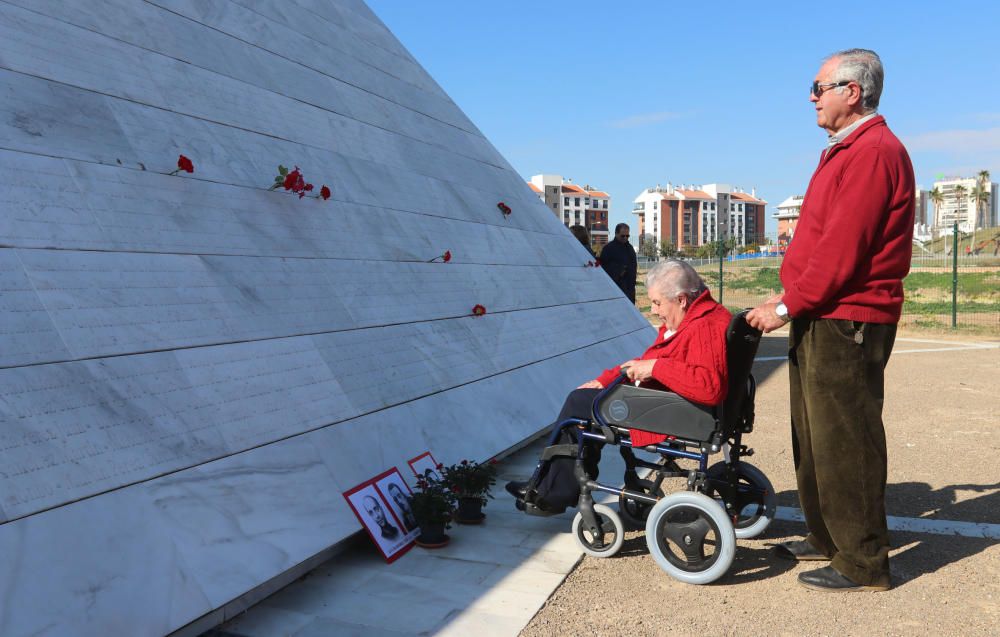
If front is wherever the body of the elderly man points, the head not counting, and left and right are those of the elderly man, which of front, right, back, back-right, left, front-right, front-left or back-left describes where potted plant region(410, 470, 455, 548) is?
front

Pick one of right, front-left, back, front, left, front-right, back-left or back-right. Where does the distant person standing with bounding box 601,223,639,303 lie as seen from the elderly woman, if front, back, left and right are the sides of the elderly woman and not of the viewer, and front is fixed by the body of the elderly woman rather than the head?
right

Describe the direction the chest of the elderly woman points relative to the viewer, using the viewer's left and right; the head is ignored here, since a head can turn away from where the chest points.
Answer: facing to the left of the viewer

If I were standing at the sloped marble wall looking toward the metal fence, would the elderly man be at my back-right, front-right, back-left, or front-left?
front-right

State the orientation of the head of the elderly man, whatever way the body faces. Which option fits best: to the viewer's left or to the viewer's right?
to the viewer's left

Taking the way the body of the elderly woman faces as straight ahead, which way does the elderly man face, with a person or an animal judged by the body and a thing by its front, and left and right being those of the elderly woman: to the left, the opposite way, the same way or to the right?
the same way

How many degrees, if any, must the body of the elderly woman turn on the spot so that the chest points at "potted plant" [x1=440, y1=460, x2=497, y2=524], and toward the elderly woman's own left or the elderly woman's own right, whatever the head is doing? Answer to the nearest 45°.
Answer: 0° — they already face it

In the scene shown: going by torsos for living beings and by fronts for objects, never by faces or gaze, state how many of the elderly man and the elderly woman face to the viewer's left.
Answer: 2

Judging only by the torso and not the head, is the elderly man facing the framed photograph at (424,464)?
yes

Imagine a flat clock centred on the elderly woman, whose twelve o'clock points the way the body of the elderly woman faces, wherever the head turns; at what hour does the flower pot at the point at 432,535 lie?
The flower pot is roughly at 12 o'clock from the elderly woman.

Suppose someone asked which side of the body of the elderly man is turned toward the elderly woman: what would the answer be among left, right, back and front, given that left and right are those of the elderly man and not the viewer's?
front

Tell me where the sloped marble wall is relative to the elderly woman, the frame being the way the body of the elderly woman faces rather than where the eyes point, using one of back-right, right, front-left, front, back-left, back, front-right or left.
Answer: front

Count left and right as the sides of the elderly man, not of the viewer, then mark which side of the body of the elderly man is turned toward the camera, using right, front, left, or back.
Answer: left

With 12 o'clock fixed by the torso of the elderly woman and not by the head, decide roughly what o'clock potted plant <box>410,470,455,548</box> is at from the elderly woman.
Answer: The potted plant is roughly at 12 o'clock from the elderly woman.

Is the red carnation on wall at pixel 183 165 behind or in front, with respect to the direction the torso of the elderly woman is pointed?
in front

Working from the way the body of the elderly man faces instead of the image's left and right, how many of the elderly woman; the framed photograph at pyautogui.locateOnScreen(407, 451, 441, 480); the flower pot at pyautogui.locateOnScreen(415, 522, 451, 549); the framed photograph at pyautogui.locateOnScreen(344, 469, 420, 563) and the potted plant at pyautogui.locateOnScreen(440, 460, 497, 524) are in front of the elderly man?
5
